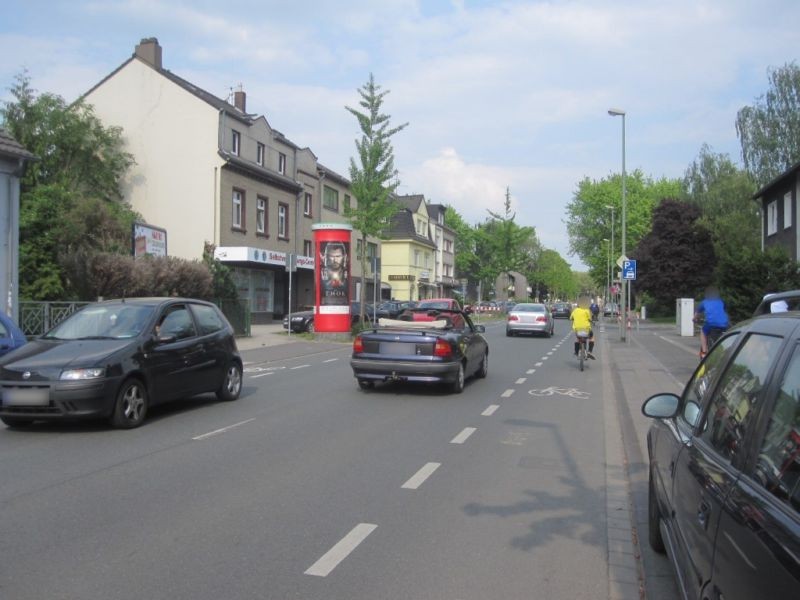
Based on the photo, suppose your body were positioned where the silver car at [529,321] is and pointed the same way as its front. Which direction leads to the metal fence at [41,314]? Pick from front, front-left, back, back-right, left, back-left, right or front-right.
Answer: back-left

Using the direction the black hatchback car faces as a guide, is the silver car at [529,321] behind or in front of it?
behind

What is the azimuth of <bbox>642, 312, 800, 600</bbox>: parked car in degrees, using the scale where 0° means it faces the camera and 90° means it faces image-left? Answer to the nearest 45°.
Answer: approximately 135°

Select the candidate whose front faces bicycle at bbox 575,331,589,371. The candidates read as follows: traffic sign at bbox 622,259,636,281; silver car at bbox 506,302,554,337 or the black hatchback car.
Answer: the traffic sign

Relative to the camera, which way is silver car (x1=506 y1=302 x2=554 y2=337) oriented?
away from the camera

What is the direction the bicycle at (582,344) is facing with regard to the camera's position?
facing away from the viewer

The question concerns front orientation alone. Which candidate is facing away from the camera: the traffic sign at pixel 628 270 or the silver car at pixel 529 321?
the silver car

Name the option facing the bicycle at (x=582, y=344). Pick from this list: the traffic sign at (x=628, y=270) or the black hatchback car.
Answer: the traffic sign

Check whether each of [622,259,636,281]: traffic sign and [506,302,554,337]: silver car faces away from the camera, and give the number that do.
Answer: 1

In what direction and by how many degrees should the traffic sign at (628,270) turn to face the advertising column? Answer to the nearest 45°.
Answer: approximately 90° to its right

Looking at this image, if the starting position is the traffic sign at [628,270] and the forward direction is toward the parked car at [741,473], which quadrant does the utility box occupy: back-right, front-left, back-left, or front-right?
back-left
